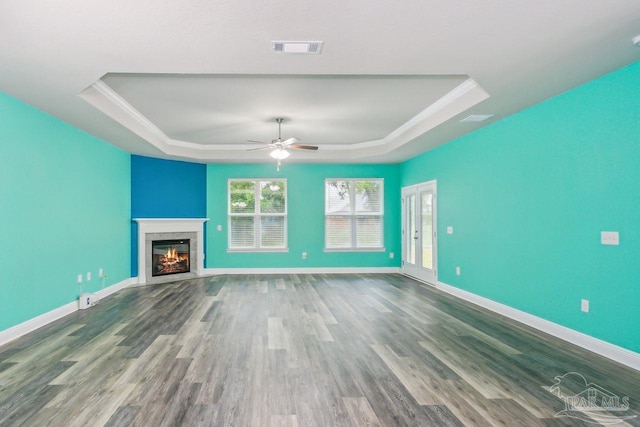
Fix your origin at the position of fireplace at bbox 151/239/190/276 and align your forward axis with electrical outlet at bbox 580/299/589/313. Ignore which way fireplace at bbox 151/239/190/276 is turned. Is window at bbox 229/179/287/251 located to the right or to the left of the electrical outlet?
left

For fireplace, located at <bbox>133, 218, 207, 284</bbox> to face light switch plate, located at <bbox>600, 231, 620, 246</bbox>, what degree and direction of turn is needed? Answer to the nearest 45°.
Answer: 0° — it already faces it

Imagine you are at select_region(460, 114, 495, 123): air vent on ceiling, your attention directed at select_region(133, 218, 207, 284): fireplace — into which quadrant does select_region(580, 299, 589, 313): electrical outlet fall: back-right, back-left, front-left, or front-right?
back-left

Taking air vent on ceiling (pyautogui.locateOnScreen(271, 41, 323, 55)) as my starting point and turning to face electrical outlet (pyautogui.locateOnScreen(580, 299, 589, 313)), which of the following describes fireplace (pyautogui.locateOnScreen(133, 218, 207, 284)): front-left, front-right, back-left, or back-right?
back-left

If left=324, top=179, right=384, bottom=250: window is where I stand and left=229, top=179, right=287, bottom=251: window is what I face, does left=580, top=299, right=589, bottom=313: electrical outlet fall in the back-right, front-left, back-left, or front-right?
back-left

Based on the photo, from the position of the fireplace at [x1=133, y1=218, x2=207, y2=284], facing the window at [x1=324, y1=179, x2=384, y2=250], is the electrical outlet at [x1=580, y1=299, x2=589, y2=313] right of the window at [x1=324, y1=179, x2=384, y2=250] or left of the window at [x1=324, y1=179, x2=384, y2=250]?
right

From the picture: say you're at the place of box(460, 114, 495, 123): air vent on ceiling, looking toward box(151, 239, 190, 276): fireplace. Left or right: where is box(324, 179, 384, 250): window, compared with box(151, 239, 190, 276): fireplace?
right

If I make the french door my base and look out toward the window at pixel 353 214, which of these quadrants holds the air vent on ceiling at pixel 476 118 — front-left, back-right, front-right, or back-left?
back-left

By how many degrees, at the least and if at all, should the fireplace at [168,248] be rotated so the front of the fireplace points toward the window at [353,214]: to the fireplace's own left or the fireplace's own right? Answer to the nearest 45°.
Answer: approximately 45° to the fireplace's own left

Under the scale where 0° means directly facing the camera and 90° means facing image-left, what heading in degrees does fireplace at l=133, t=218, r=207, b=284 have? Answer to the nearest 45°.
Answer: approximately 315°
